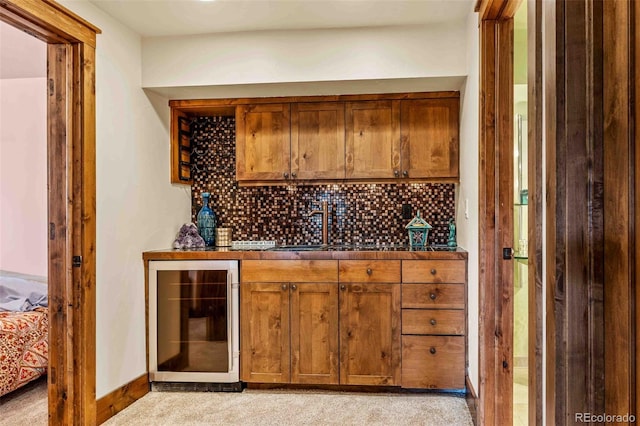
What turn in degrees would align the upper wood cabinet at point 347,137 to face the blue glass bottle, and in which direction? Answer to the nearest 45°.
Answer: approximately 90° to its right

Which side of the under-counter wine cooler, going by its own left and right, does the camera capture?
front

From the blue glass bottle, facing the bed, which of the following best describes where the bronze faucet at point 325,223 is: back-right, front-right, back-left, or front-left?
back-left

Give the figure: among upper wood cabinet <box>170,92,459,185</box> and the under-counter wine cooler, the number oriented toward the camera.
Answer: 2

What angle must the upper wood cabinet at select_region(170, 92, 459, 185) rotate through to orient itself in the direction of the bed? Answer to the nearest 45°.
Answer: approximately 90° to its right

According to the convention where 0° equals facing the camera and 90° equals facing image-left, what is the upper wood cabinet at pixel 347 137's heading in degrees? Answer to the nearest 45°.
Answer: approximately 0°

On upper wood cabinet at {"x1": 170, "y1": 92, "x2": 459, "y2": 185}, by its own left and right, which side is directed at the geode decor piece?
right

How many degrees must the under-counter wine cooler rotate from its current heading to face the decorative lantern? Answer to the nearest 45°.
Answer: approximately 90° to its left
